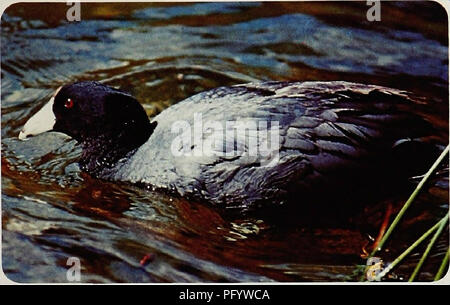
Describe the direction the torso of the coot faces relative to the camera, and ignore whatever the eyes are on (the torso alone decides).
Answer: to the viewer's left
